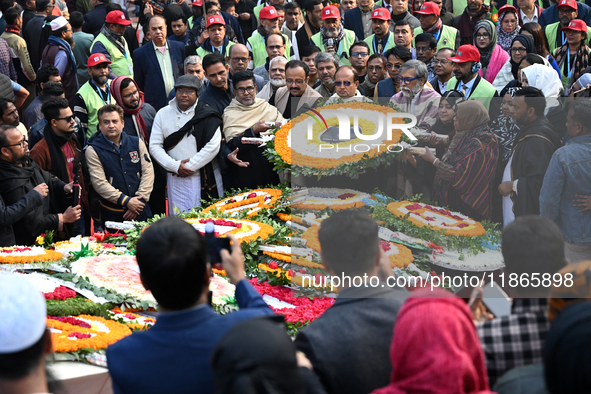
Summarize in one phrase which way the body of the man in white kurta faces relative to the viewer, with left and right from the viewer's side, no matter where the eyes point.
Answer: facing the viewer

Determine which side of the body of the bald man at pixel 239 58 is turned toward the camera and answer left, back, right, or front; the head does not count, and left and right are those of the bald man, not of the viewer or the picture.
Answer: front

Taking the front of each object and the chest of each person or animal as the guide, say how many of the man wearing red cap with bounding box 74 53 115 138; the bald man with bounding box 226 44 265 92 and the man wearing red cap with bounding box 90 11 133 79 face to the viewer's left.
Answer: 0

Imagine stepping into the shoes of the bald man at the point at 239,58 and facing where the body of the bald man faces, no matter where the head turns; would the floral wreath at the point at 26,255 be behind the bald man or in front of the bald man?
in front

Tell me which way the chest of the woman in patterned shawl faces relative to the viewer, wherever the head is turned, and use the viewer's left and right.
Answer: facing to the left of the viewer

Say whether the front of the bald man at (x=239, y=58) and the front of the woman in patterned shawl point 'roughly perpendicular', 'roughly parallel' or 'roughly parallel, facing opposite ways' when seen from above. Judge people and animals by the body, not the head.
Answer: roughly perpendicular

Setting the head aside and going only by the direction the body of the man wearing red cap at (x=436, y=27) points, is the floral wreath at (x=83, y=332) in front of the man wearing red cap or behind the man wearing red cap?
in front

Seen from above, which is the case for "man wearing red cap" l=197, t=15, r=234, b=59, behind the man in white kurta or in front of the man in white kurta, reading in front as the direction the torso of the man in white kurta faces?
behind

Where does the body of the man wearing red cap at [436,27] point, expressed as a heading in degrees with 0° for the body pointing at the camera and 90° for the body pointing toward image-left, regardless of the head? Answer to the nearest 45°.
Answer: approximately 45°

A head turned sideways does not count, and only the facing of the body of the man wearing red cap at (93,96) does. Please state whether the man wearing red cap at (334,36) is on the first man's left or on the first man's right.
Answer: on the first man's left

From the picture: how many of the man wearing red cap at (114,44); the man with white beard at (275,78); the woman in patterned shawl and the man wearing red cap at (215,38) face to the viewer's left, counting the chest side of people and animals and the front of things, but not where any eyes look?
1

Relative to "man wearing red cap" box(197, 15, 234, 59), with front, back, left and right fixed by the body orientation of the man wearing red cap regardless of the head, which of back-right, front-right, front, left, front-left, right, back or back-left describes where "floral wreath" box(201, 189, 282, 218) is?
front
